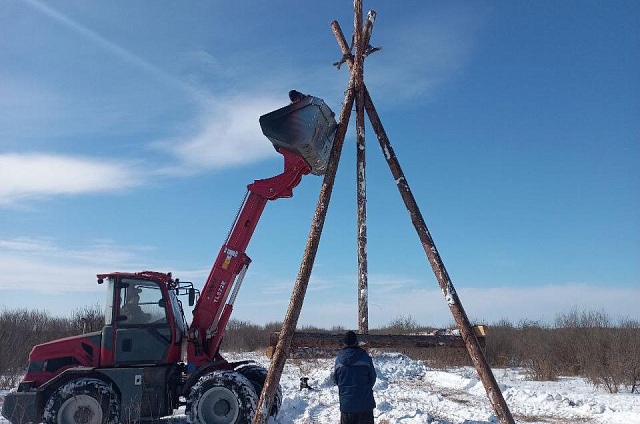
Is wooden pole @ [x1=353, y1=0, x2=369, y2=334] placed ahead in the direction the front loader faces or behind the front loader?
ahead

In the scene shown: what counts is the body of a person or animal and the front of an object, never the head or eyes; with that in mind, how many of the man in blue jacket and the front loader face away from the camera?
1

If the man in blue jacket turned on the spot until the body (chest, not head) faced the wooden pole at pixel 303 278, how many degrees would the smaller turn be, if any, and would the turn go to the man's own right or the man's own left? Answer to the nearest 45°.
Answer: approximately 45° to the man's own left

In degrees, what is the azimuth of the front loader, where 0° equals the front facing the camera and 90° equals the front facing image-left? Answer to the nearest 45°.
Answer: approximately 270°

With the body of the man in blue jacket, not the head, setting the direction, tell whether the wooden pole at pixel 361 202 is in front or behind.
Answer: in front

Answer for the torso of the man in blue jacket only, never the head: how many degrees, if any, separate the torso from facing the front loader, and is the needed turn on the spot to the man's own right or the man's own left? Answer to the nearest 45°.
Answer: approximately 45° to the man's own left

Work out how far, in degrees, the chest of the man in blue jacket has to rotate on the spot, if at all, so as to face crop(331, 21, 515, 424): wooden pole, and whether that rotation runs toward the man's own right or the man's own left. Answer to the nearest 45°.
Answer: approximately 45° to the man's own right

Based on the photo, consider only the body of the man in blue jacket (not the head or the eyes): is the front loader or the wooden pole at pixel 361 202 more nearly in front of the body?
the wooden pole

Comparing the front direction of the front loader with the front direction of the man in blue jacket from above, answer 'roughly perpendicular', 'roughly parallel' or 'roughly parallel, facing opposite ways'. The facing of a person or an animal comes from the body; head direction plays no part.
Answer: roughly perpendicular

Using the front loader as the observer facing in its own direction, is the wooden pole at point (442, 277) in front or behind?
in front

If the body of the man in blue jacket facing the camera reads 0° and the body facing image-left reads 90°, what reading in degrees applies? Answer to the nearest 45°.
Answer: approximately 180°
